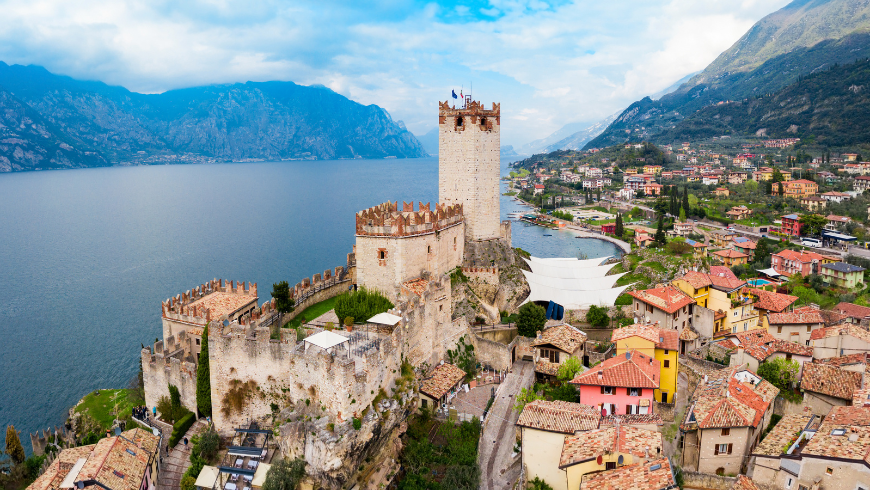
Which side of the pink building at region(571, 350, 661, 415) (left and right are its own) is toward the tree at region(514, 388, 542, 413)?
right

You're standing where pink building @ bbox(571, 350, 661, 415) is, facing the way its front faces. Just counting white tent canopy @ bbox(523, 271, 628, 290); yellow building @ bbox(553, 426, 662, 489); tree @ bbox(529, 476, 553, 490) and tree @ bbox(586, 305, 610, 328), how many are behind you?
2

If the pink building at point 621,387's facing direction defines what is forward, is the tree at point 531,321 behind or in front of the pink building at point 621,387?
behind

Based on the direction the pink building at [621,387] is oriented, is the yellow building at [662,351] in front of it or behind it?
behind

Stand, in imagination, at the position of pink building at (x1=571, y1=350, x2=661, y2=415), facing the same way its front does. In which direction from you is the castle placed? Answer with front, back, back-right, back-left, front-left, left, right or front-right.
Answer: right

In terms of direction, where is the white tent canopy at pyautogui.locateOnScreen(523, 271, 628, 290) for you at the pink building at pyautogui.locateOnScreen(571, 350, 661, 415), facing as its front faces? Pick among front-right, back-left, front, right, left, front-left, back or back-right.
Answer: back

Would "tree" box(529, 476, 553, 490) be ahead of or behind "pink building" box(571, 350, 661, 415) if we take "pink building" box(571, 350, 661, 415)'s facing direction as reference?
ahead

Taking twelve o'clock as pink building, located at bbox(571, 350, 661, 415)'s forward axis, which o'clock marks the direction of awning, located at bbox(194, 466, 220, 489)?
The awning is roughly at 2 o'clock from the pink building.

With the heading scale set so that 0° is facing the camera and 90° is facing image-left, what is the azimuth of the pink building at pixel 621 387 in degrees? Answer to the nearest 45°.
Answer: approximately 0°

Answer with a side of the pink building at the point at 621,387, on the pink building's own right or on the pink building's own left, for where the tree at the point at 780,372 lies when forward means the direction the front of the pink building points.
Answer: on the pink building's own left

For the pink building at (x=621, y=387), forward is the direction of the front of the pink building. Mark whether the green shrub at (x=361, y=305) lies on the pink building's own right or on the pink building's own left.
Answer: on the pink building's own right

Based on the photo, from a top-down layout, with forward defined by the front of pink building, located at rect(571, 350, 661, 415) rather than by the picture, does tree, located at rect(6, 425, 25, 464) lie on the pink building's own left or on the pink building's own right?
on the pink building's own right

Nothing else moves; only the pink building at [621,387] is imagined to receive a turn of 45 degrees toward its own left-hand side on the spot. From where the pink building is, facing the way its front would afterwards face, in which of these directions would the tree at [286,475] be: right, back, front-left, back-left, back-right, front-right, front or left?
right
